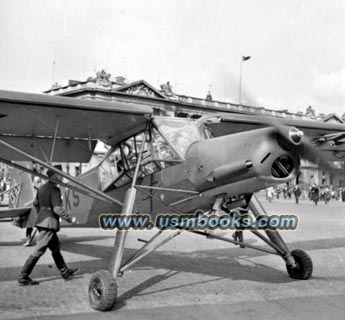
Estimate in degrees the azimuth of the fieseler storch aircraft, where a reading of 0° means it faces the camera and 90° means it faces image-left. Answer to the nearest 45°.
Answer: approximately 315°
